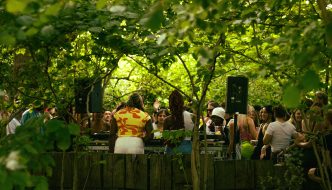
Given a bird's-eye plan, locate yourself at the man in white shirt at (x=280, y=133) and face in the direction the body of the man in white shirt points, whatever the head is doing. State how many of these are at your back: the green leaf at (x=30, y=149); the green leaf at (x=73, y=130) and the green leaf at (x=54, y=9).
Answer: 3

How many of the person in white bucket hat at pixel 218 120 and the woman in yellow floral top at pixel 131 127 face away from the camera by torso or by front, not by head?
1

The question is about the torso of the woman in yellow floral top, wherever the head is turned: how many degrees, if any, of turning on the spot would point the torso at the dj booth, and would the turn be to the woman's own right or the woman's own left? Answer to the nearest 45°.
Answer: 0° — they already face it

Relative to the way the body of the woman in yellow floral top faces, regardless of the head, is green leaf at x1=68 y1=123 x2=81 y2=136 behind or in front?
behind

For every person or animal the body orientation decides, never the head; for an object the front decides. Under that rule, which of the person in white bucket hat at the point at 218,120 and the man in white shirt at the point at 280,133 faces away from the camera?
the man in white shirt

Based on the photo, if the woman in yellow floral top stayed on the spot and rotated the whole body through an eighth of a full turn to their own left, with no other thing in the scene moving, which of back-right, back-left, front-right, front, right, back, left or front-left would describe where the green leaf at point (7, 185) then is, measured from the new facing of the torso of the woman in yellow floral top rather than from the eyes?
back-left

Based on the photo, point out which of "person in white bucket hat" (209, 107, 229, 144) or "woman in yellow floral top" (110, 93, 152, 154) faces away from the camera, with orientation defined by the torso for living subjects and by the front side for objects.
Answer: the woman in yellow floral top

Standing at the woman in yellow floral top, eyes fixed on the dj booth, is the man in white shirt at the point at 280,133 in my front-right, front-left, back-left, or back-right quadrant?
front-right

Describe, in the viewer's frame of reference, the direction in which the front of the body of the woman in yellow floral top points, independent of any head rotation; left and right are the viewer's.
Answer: facing away from the viewer

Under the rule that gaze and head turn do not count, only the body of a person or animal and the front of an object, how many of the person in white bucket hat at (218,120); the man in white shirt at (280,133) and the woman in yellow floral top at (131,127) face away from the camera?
2

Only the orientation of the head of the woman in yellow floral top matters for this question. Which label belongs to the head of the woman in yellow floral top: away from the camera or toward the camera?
away from the camera

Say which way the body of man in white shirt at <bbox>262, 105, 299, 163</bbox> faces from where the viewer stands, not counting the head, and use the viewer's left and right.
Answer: facing away from the viewer

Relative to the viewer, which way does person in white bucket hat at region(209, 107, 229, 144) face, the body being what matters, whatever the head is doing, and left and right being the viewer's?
facing the viewer and to the left of the viewer
